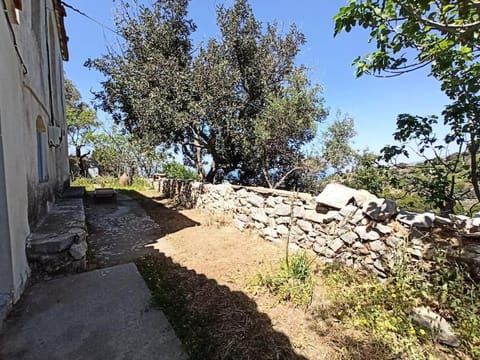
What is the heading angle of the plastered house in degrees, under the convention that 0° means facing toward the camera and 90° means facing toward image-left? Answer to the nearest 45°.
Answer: approximately 270°

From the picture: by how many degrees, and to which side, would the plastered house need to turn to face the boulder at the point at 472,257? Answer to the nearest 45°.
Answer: approximately 45° to its right

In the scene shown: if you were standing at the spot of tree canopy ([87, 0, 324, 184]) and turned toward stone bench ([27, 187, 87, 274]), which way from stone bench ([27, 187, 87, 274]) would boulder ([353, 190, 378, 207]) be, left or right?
left

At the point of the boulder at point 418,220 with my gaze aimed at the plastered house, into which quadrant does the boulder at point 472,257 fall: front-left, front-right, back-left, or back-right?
back-left
